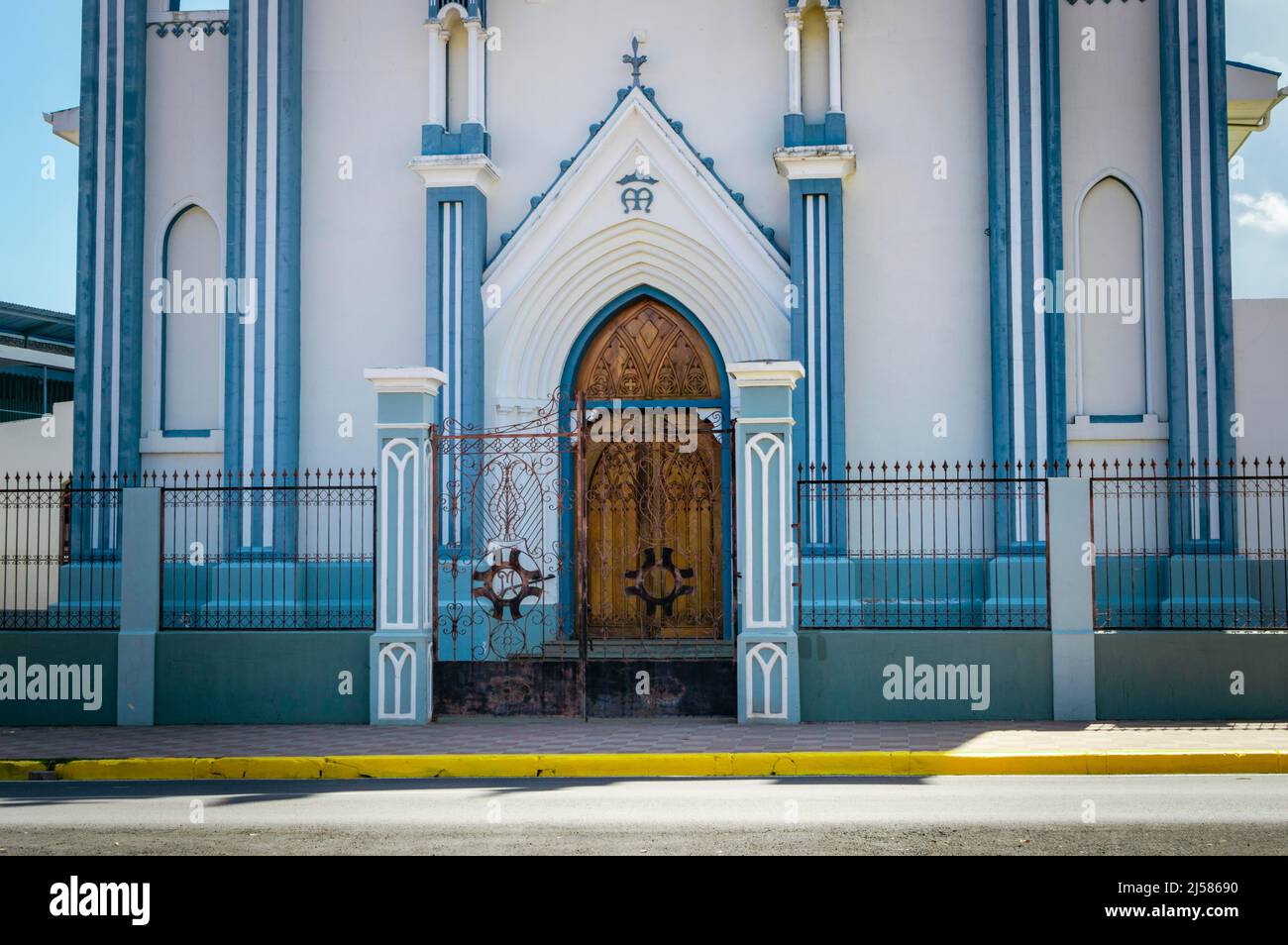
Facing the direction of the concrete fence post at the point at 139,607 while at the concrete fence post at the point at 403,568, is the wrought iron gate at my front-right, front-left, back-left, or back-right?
back-right

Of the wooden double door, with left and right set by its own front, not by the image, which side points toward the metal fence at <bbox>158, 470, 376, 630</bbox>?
right

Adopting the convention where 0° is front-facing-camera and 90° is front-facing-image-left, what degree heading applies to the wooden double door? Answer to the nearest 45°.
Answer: approximately 0°

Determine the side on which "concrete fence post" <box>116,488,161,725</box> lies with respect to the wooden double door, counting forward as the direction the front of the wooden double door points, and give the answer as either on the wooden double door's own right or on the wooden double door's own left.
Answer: on the wooden double door's own right

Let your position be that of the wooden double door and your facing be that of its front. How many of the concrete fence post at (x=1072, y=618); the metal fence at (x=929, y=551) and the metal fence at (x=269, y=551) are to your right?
1

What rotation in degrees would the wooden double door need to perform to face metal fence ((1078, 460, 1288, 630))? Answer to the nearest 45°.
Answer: approximately 90° to its left
